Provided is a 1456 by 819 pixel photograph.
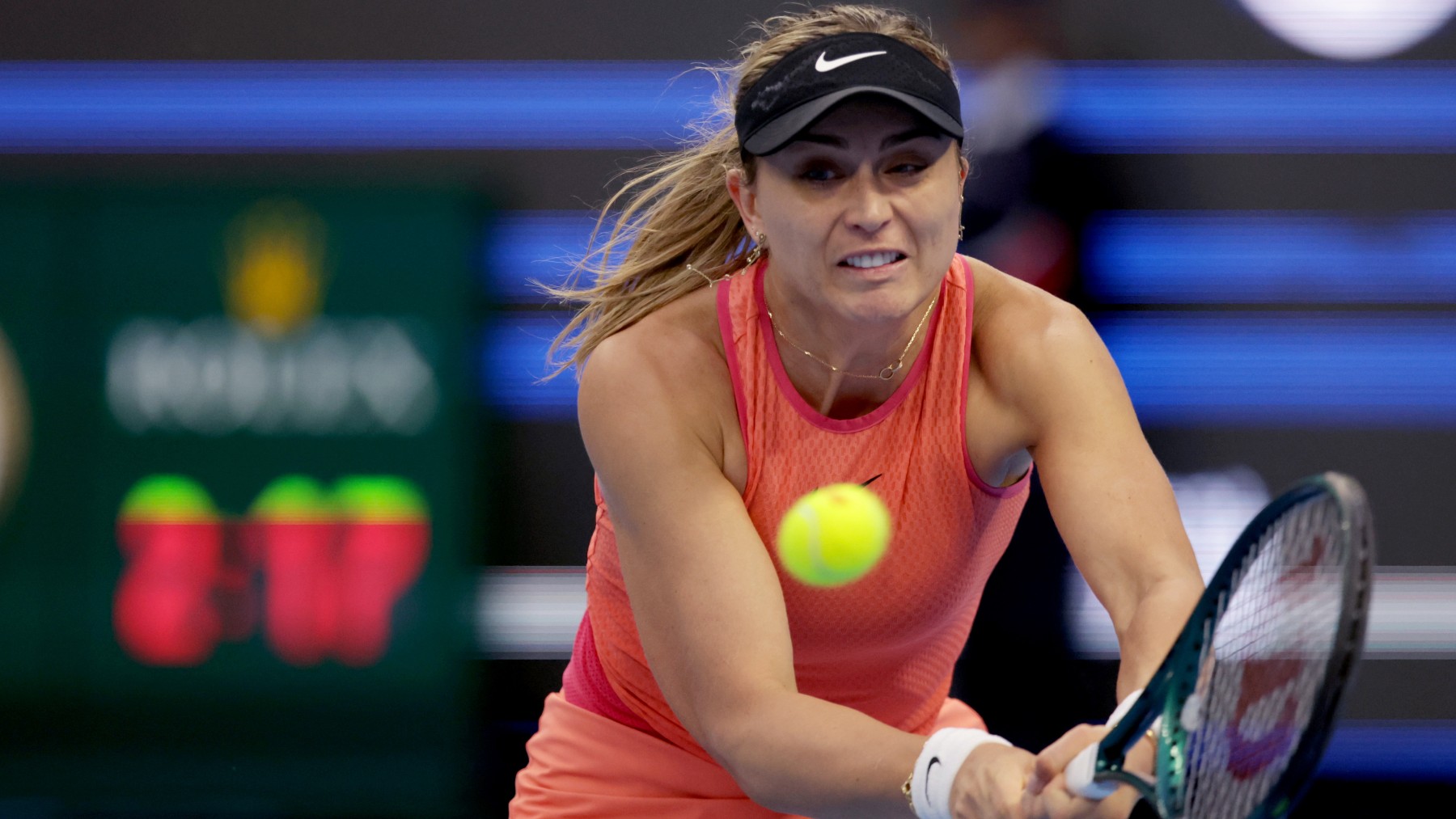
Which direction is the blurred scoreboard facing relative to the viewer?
toward the camera

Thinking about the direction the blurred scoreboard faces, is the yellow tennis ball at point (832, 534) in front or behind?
in front

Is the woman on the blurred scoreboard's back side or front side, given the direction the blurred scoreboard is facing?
on the front side
